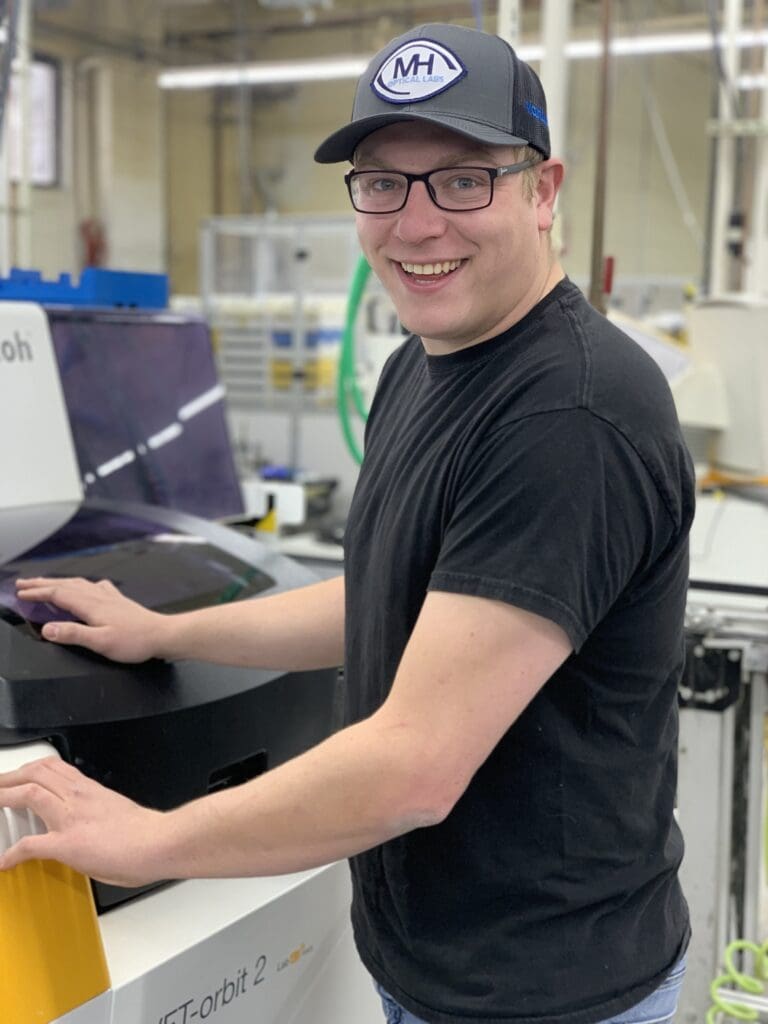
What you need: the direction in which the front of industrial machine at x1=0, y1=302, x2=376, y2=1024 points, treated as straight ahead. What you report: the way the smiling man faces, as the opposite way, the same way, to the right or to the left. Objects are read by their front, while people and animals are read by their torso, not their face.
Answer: to the right

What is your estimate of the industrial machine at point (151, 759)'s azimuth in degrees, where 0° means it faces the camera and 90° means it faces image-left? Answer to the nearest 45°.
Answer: approximately 315°

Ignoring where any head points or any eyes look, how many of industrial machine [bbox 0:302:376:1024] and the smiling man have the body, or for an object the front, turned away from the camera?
0

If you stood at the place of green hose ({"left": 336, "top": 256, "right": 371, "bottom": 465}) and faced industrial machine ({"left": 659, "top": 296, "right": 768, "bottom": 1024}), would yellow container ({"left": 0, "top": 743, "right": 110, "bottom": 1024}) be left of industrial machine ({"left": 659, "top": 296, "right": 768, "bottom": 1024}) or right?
right

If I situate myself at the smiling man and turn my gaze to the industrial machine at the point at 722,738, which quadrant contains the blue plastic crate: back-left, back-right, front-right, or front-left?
front-left

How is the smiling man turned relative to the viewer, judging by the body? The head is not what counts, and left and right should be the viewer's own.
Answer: facing the viewer and to the left of the viewer

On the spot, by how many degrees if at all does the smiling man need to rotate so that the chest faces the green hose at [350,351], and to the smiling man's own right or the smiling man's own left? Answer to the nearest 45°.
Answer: approximately 135° to the smiling man's own right

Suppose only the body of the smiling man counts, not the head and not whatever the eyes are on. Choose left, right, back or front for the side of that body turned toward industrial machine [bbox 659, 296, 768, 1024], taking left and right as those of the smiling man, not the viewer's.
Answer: back

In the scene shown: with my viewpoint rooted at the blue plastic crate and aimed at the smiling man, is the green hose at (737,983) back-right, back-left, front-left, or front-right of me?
front-left

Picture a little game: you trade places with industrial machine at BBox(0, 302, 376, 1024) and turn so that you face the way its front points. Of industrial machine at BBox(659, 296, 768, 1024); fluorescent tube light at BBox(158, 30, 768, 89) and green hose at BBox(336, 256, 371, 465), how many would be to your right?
0

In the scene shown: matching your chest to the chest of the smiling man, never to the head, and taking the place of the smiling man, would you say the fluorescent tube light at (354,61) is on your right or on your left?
on your right
